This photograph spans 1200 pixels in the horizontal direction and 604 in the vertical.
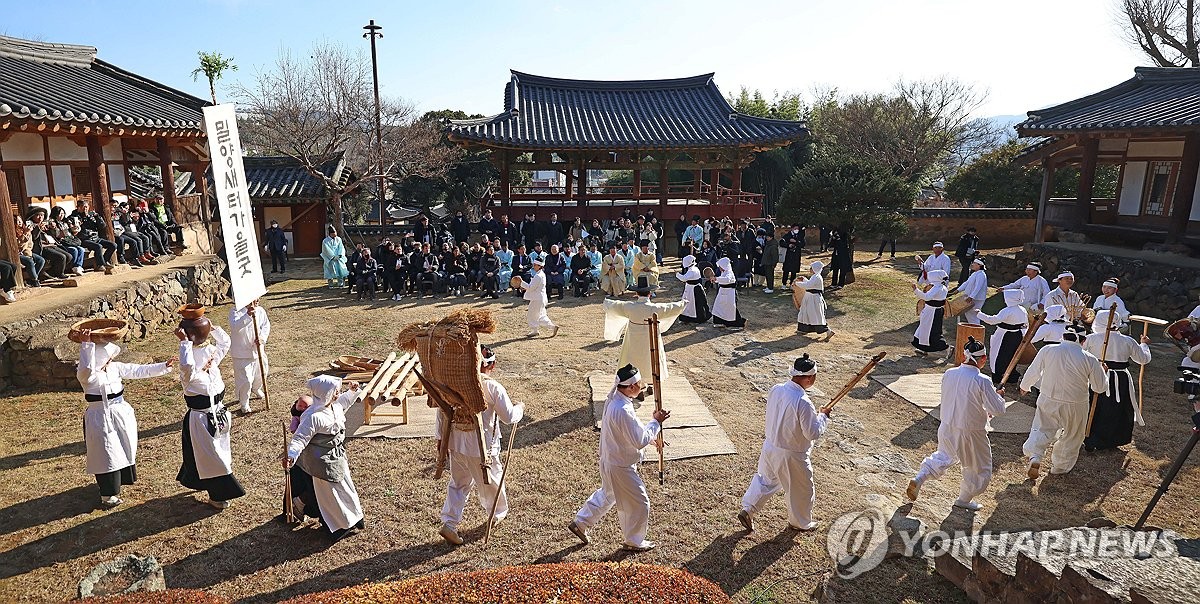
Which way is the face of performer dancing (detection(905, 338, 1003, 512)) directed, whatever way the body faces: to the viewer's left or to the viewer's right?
to the viewer's right

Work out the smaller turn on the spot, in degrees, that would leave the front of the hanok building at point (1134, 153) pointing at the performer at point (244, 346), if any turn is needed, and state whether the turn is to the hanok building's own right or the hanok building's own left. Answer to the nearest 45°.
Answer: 0° — it already faces them

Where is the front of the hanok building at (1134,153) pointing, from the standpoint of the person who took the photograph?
facing the viewer and to the left of the viewer

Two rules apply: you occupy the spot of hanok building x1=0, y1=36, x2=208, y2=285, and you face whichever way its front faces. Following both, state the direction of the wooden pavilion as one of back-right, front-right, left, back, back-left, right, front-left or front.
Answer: front-left

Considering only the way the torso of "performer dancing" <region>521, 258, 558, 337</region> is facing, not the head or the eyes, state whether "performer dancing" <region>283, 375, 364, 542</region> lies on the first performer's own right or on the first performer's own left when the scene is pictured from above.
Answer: on the first performer's own left

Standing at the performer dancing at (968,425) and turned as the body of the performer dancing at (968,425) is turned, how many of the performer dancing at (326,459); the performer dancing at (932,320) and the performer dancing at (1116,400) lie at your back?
1

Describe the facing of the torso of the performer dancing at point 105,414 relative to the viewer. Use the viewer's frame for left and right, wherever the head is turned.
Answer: facing the viewer and to the right of the viewer

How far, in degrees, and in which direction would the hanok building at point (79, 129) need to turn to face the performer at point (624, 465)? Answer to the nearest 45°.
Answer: approximately 45° to its right

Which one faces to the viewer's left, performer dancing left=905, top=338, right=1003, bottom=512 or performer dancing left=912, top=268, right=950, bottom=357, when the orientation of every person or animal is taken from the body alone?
performer dancing left=912, top=268, right=950, bottom=357

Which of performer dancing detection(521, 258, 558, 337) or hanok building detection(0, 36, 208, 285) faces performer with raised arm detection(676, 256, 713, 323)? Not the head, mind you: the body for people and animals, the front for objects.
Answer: the hanok building

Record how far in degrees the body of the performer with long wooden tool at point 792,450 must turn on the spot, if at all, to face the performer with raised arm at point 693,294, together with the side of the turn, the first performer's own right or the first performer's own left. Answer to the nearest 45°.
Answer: approximately 45° to the first performer's own left

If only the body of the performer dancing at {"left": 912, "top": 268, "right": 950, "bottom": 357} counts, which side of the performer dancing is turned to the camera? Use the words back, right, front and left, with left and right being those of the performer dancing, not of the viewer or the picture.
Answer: left

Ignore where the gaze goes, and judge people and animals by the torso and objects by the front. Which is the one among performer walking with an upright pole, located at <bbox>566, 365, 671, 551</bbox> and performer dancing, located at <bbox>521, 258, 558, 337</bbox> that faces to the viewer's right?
the performer walking with an upright pole

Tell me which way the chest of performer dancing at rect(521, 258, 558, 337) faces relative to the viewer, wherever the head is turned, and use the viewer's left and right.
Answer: facing to the left of the viewer

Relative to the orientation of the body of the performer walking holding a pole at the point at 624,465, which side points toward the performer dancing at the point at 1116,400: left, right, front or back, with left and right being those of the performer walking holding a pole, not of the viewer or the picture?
front

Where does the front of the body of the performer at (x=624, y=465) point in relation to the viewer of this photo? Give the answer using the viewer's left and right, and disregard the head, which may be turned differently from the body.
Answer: facing to the right of the viewer

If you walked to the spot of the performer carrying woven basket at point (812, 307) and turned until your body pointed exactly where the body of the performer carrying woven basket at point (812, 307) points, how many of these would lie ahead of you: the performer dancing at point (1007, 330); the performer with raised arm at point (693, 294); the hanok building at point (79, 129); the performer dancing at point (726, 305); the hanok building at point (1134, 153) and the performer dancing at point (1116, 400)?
3
